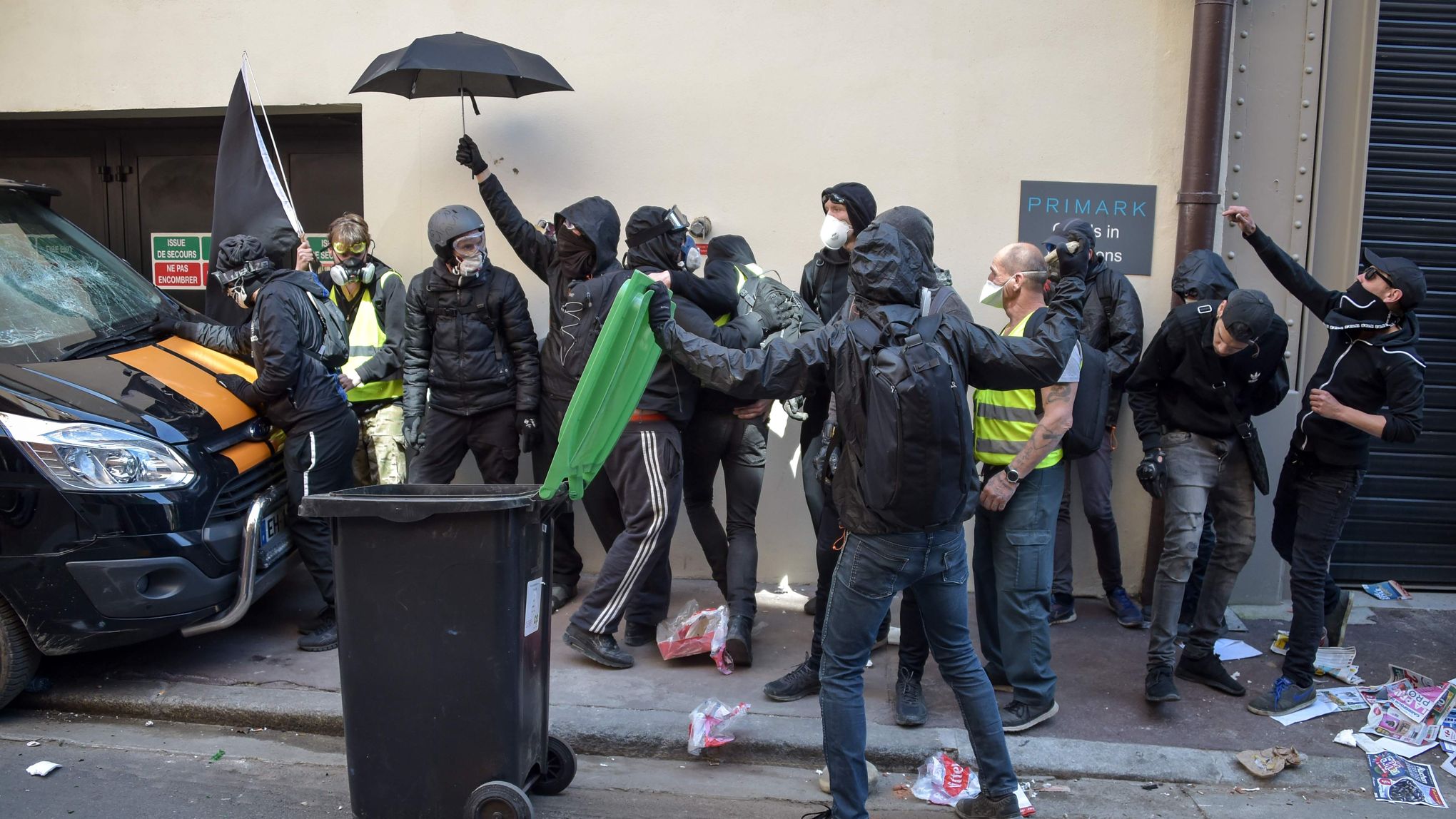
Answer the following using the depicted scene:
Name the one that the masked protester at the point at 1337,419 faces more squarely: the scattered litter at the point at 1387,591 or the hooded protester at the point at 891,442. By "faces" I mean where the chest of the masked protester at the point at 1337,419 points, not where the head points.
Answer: the hooded protester

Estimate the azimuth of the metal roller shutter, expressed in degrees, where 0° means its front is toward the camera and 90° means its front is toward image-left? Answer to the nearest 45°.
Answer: approximately 0°

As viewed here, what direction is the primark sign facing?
toward the camera

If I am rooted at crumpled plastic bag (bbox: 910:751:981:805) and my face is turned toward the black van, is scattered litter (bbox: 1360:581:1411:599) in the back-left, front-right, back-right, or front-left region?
back-right

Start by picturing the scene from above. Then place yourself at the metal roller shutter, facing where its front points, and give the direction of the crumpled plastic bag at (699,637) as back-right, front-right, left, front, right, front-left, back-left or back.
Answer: front-right

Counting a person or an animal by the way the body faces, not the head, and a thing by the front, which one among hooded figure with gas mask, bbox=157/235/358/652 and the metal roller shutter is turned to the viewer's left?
the hooded figure with gas mask

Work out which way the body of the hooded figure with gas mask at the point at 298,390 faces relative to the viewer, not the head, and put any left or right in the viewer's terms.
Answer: facing to the left of the viewer

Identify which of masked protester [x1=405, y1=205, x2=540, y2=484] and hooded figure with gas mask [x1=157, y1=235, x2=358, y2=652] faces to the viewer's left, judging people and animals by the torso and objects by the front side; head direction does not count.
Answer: the hooded figure with gas mask

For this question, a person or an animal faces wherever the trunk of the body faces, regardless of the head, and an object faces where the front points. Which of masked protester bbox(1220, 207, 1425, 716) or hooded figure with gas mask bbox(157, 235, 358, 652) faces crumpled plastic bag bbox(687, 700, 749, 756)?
the masked protester

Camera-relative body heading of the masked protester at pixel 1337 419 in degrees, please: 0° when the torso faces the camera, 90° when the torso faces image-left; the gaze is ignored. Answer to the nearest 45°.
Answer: approximately 45°
